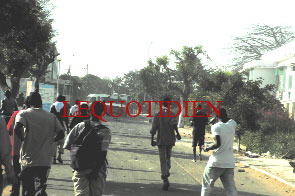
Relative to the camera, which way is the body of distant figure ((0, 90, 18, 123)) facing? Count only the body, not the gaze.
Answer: away from the camera

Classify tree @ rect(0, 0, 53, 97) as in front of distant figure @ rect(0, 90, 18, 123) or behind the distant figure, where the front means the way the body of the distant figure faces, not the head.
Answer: in front

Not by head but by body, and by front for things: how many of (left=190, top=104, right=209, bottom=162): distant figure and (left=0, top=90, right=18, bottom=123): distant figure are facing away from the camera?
2

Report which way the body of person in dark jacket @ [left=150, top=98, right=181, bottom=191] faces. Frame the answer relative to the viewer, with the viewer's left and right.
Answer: facing away from the viewer

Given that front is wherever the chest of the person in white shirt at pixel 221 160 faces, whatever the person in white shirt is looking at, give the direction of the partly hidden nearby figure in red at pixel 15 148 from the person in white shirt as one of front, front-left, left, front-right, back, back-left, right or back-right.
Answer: front-left

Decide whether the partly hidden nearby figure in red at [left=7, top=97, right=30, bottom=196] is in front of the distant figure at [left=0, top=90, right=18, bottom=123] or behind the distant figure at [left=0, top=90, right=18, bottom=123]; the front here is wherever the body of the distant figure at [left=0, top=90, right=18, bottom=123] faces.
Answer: behind

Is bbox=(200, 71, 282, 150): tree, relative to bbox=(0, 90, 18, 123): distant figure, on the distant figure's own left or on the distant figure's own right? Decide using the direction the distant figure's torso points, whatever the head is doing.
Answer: on the distant figure's own right

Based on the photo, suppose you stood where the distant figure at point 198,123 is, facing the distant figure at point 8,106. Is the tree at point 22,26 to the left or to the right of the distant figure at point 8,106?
right

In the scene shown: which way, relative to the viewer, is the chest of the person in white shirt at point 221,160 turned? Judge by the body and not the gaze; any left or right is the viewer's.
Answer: facing away from the viewer and to the left of the viewer

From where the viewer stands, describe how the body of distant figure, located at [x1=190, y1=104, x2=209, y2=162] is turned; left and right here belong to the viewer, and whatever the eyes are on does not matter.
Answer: facing away from the viewer

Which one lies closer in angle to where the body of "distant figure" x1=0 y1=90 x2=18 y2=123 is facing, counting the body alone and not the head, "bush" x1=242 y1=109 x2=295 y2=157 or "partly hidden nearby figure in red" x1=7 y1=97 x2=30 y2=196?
the bush
